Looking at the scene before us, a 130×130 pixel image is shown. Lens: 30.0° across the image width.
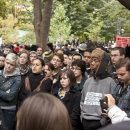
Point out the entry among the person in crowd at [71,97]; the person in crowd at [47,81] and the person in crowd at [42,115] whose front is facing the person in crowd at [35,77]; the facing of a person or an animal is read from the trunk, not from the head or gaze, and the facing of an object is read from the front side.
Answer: the person in crowd at [42,115]

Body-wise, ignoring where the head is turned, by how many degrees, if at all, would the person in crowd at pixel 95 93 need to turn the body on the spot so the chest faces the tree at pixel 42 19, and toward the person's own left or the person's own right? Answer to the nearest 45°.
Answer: approximately 135° to the person's own right

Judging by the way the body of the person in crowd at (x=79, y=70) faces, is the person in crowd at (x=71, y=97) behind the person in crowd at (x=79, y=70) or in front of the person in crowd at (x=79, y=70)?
in front

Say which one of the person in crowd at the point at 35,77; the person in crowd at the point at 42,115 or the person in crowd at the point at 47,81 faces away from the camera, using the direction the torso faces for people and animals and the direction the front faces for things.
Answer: the person in crowd at the point at 42,115

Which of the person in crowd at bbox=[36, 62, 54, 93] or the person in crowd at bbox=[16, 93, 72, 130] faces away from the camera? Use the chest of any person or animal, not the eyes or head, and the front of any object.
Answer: the person in crowd at bbox=[16, 93, 72, 130]

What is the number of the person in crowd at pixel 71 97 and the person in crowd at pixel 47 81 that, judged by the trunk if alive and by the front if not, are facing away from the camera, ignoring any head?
0

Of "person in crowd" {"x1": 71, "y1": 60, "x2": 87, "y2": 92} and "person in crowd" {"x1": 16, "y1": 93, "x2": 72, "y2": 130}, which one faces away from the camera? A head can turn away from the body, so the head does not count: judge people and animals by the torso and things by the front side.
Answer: "person in crowd" {"x1": 16, "y1": 93, "x2": 72, "y2": 130}

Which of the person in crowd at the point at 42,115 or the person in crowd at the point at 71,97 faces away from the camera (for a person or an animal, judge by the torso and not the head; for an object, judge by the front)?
the person in crowd at the point at 42,115

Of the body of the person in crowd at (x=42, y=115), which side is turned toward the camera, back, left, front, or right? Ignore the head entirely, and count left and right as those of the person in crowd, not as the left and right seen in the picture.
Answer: back
